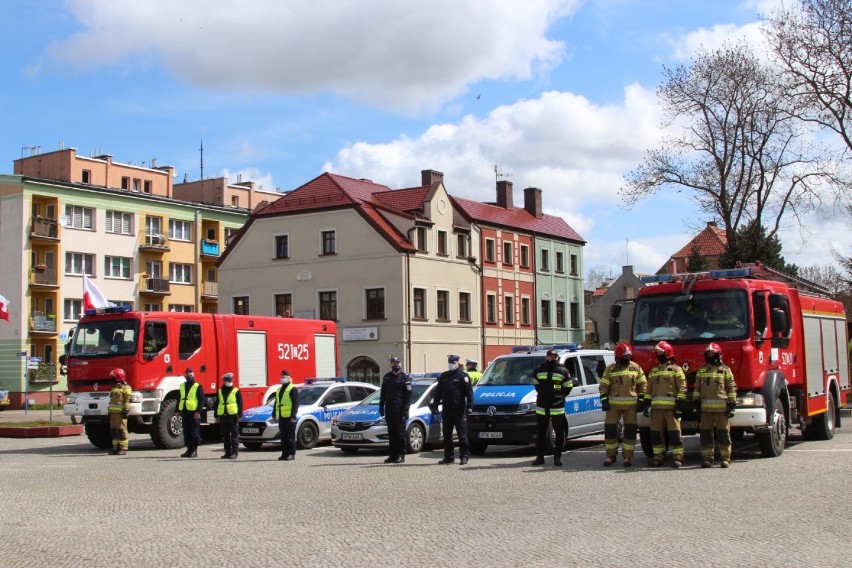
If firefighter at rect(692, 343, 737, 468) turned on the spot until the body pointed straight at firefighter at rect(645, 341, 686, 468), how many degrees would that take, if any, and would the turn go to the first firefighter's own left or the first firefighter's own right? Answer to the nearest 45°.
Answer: approximately 90° to the first firefighter's own right

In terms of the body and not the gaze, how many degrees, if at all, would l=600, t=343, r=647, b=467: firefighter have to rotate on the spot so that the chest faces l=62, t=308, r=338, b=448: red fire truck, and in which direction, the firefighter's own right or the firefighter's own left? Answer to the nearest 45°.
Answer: approximately 135° to the firefighter's own right

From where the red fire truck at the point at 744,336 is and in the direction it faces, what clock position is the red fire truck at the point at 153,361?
the red fire truck at the point at 153,361 is roughly at 2 o'clock from the red fire truck at the point at 744,336.

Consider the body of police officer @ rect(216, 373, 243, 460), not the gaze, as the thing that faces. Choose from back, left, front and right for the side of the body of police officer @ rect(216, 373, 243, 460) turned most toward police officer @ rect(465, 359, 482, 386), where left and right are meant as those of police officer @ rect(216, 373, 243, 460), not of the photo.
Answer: left

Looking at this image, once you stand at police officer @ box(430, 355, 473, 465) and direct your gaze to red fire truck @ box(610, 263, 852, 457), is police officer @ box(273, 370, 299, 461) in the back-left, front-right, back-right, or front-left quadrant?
back-left

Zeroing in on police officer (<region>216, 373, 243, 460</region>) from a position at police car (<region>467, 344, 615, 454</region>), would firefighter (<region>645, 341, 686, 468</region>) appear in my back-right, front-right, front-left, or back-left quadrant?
back-left

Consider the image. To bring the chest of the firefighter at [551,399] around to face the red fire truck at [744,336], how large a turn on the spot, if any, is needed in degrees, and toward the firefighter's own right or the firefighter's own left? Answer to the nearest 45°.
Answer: approximately 90° to the firefighter's own left

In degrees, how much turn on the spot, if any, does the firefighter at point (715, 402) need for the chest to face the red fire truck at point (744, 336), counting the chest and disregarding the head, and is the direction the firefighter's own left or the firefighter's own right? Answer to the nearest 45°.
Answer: approximately 180°

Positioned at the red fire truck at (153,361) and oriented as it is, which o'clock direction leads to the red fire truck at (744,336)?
the red fire truck at (744,336) is roughly at 9 o'clock from the red fire truck at (153,361).

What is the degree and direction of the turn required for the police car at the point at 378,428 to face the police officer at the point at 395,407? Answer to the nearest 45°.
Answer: approximately 45° to its left

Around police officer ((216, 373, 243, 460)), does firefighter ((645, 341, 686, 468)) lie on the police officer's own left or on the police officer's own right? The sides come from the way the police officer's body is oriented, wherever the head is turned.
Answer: on the police officer's own left
